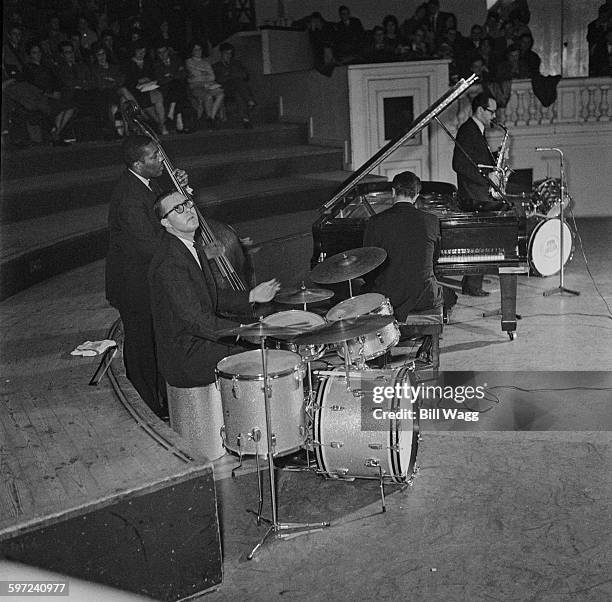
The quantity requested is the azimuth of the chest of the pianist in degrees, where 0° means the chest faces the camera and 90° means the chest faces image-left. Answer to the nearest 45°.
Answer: approximately 180°

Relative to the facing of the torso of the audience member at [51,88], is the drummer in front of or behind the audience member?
in front

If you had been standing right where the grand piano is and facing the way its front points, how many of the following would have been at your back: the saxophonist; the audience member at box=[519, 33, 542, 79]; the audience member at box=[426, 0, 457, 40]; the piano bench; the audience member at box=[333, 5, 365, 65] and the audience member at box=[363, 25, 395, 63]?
5

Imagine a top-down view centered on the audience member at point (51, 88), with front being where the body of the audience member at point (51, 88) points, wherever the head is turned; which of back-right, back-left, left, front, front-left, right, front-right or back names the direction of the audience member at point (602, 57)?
front-left

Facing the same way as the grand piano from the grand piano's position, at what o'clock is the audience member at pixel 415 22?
The audience member is roughly at 6 o'clock from the grand piano.

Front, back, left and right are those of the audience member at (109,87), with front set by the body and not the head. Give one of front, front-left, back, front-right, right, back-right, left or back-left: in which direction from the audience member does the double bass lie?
front-right

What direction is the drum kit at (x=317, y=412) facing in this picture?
to the viewer's right

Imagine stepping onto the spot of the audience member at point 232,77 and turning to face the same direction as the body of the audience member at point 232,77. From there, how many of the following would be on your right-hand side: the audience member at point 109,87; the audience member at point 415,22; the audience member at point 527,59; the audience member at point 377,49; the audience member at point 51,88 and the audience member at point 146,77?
3

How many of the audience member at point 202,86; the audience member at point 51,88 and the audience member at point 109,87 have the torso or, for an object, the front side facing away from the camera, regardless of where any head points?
0

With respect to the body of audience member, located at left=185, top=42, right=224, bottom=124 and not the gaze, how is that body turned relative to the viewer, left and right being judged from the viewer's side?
facing the viewer and to the right of the viewer

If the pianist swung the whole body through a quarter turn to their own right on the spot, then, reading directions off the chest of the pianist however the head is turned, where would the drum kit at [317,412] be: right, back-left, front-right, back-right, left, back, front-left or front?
right

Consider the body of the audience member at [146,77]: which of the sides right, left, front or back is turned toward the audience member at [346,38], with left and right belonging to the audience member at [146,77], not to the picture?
left

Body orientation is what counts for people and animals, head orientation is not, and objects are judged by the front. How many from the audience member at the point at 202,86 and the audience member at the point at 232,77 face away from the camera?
0

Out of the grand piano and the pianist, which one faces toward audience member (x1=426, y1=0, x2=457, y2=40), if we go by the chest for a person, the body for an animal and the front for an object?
the pianist
